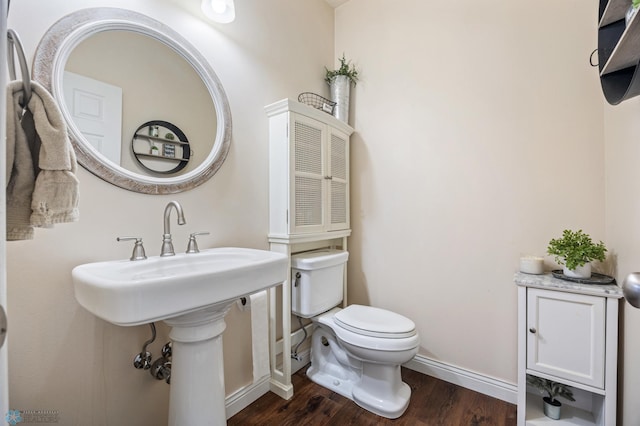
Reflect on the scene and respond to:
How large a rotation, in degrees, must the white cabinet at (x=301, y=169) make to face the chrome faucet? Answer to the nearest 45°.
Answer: approximately 90° to its right

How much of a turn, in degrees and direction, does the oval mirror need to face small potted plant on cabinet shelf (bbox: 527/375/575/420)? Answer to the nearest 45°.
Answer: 0° — it already faces it

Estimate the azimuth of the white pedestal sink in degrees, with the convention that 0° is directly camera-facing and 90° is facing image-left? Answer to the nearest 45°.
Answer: approximately 315°

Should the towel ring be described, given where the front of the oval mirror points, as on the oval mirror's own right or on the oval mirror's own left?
on the oval mirror's own right
